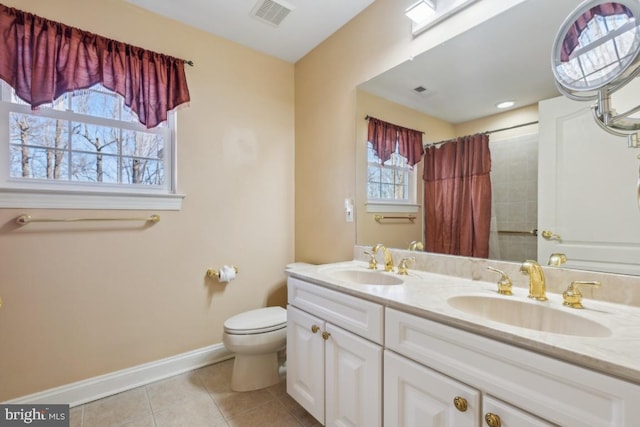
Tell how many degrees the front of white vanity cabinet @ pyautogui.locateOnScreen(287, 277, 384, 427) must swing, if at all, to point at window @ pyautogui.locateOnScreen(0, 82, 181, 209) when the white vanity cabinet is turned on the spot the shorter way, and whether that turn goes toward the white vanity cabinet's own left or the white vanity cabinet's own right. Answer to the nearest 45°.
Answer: approximately 45° to the white vanity cabinet's own right

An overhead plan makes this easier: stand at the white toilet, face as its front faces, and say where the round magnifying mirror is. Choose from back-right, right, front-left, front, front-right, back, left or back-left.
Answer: left

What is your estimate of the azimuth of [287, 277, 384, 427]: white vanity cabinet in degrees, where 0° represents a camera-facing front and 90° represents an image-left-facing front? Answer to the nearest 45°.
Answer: approximately 45°

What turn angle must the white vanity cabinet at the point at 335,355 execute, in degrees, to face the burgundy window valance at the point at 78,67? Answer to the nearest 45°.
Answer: approximately 45° to its right

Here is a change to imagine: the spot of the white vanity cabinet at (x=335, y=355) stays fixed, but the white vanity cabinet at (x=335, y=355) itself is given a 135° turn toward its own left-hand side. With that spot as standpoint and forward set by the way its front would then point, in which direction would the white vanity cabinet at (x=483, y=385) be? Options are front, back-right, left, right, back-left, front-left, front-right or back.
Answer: front-right

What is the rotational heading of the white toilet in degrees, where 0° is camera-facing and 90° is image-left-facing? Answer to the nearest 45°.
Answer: approximately 45°

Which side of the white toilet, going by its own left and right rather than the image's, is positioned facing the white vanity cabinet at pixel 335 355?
left

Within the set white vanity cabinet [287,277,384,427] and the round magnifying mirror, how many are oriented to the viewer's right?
0

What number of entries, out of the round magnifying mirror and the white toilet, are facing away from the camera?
0

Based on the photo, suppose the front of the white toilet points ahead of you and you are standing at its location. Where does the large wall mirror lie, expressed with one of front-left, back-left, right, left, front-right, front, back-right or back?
left
